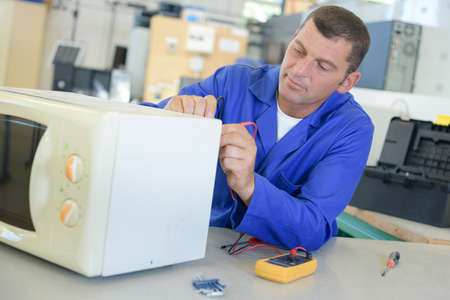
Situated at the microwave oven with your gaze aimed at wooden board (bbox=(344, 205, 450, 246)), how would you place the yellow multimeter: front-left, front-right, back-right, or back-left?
front-right

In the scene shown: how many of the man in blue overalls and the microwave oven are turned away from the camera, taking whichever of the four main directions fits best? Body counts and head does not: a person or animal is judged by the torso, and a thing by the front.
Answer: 0

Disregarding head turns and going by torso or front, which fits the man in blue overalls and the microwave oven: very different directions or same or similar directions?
same or similar directions

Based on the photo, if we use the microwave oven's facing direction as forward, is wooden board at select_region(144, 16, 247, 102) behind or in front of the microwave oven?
behind

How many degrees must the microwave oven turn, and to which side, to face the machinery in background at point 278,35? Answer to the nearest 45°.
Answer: approximately 135° to its right

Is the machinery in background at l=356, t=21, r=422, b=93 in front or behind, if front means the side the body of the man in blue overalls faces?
behind

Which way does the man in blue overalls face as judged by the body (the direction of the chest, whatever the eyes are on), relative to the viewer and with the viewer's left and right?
facing the viewer and to the left of the viewer

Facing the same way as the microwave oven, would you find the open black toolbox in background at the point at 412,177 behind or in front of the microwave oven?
behind

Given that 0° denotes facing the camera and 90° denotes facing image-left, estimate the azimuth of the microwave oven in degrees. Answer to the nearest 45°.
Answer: approximately 45°

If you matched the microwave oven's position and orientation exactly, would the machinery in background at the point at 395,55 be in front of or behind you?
behind

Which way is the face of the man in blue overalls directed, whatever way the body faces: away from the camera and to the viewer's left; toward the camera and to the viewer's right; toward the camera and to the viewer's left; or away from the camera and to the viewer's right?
toward the camera and to the viewer's left

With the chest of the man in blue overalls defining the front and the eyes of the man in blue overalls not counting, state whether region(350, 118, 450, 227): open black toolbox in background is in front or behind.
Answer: behind
